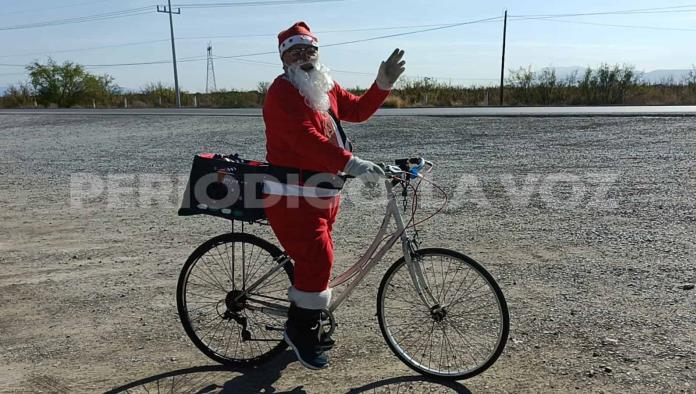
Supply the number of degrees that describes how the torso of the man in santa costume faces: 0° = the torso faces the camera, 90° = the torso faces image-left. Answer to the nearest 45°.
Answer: approximately 315°

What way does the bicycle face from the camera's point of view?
to the viewer's right
